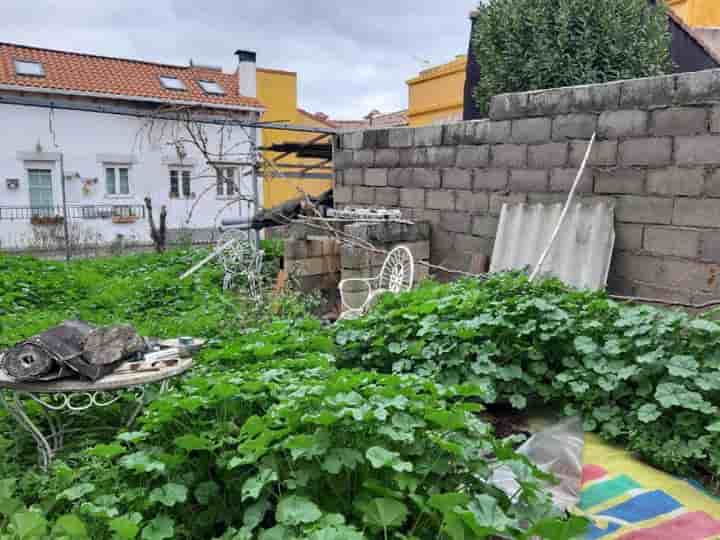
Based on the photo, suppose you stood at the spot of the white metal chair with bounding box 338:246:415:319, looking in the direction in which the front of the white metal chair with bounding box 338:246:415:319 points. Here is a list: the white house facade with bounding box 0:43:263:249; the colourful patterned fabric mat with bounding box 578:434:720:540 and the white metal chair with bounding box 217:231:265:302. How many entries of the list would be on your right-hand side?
2

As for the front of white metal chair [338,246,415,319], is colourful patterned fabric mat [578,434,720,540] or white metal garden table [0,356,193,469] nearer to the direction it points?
the white metal garden table

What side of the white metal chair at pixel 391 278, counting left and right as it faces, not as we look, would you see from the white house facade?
right

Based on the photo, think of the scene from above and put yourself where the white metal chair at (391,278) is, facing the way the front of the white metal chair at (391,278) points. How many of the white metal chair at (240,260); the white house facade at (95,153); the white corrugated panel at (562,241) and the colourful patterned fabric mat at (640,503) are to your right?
2

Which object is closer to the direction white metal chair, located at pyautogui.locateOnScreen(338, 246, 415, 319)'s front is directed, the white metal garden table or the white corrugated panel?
the white metal garden table

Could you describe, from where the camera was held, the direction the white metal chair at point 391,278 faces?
facing the viewer and to the left of the viewer

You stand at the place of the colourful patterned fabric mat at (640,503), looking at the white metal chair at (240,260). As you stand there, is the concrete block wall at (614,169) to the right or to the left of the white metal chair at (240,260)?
right

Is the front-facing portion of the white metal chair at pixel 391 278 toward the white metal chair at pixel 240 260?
no

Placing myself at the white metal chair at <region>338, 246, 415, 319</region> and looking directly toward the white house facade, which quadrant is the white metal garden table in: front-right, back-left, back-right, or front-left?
back-left

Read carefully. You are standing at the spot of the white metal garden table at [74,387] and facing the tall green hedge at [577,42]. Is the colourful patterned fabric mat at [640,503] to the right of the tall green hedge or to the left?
right

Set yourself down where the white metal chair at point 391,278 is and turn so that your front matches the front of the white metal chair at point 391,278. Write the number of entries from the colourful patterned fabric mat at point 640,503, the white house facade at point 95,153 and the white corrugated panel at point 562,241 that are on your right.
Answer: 1
